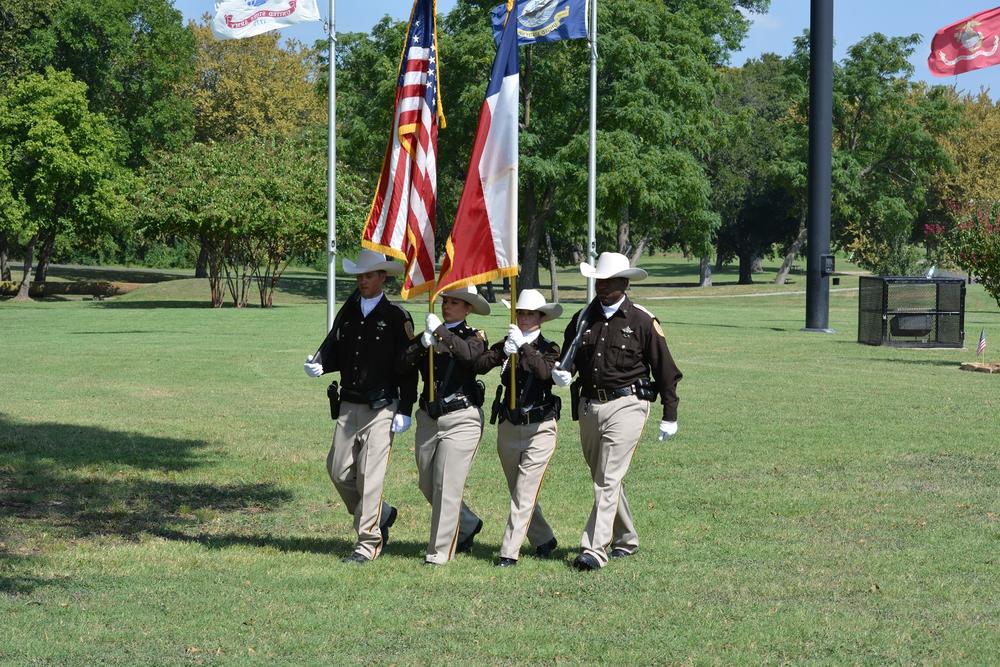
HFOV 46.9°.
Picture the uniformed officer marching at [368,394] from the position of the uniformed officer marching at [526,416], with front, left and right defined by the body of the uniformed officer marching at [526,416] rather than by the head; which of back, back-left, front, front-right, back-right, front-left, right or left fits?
front-right

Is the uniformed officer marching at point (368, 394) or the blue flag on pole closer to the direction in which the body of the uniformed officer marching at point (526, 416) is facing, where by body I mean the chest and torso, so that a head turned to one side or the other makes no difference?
the uniformed officer marching

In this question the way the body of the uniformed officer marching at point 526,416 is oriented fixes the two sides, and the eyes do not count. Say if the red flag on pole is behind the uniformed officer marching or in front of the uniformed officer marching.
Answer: behind

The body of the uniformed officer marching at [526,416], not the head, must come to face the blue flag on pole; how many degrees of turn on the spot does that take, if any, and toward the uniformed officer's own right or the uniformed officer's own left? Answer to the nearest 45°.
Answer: approximately 135° to the uniformed officer's own right

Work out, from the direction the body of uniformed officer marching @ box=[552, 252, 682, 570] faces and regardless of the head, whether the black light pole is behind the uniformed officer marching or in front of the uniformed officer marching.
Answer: behind

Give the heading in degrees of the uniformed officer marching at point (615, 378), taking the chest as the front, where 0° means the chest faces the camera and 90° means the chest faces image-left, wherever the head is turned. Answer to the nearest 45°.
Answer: approximately 45°

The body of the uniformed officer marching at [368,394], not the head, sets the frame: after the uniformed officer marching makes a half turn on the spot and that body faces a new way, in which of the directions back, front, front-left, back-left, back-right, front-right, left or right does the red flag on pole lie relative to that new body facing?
front

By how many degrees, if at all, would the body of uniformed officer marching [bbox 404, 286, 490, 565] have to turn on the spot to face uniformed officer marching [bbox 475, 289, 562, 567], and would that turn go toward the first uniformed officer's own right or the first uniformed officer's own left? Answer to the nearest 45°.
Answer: approximately 135° to the first uniformed officer's own left
